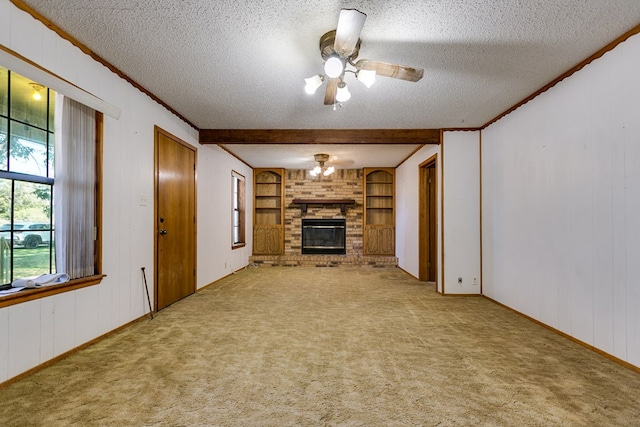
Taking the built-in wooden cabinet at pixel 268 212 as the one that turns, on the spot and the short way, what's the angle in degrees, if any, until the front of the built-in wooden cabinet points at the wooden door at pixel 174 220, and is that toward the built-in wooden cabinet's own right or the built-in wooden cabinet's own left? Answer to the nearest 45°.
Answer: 0° — it already faces it

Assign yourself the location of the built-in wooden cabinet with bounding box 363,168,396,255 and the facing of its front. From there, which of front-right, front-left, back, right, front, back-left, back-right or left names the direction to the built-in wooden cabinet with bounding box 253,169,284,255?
right

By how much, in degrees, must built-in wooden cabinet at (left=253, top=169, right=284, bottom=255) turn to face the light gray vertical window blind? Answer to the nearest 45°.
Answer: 0° — it already faces it

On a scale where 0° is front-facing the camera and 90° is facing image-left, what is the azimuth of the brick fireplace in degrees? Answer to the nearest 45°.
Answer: approximately 0°

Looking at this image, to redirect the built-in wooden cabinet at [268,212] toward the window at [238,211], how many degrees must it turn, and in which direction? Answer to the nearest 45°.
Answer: approximately 45° to its right

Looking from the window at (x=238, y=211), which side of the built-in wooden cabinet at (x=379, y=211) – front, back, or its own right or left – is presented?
right

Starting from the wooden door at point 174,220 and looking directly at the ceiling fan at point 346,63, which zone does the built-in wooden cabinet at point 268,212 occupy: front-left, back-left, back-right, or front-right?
back-left

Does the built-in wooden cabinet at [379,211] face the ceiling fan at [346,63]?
yes

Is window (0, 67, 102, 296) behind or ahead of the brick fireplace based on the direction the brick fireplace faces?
ahead

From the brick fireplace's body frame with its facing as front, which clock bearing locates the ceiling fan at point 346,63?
The ceiling fan is roughly at 12 o'clock from the brick fireplace.

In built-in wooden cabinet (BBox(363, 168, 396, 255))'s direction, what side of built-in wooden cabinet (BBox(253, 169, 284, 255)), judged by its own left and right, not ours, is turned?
left

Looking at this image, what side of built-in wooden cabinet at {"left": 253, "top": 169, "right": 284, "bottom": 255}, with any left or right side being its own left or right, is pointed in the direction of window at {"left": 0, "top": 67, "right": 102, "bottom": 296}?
front

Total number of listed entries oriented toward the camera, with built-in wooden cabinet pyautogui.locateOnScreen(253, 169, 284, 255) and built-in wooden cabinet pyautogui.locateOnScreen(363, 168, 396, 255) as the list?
2

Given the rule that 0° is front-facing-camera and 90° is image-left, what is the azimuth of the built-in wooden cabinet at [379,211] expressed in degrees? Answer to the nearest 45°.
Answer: approximately 0°
